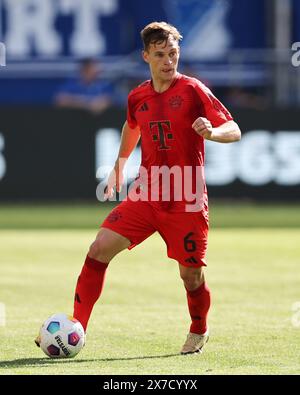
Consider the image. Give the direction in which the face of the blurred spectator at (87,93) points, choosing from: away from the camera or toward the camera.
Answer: toward the camera

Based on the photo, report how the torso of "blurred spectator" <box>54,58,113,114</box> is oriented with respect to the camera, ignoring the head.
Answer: toward the camera

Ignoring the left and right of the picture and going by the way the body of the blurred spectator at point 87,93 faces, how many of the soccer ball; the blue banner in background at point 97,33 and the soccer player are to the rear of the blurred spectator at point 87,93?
1

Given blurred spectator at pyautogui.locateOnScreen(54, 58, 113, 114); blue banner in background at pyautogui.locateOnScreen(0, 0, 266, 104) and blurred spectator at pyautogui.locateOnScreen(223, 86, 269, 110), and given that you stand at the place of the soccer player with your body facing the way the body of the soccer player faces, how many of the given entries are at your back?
3

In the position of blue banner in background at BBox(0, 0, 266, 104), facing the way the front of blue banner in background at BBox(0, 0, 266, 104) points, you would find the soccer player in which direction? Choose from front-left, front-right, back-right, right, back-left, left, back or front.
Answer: front

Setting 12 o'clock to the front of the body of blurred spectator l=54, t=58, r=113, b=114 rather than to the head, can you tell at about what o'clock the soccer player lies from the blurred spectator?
The soccer player is roughly at 12 o'clock from the blurred spectator.

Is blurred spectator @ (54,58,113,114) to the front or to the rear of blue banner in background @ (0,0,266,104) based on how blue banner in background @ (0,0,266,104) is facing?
to the front

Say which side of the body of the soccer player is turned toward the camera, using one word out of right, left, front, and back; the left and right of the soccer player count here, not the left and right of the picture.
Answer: front

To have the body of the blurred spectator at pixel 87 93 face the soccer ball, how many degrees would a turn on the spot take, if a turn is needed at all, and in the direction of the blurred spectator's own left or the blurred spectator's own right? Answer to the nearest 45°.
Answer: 0° — they already face it

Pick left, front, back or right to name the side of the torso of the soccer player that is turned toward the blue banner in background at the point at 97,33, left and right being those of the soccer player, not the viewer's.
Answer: back

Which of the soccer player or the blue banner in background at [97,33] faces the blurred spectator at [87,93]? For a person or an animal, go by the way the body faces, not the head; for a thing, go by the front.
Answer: the blue banner in background

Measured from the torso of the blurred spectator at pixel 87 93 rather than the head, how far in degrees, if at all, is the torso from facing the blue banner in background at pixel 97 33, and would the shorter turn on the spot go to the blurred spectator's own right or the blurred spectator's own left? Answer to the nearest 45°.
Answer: approximately 180°
